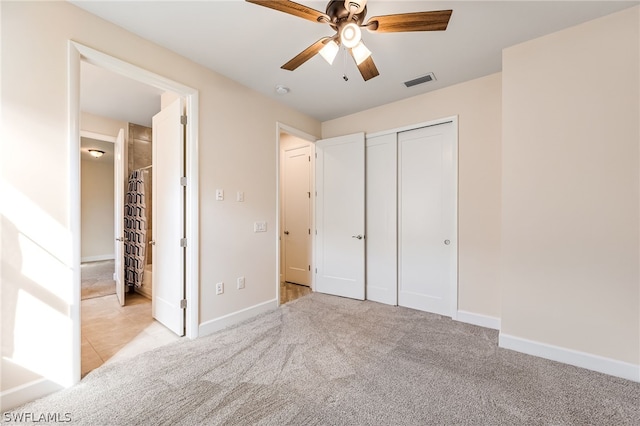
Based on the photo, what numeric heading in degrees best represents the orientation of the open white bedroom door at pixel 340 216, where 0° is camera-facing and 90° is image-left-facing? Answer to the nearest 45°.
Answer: approximately 45°

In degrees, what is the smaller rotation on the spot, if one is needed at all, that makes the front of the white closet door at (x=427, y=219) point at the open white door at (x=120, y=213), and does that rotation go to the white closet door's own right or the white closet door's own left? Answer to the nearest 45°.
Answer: approximately 45° to the white closet door's own right

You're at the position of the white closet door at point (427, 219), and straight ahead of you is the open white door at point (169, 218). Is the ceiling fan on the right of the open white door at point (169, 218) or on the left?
left

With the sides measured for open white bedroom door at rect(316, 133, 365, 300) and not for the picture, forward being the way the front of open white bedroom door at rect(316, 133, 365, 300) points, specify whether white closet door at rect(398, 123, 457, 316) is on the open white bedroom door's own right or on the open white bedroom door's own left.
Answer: on the open white bedroom door's own left

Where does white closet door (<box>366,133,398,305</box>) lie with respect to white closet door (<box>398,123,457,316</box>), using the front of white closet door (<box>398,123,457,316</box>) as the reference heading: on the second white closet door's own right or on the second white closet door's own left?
on the second white closet door's own right

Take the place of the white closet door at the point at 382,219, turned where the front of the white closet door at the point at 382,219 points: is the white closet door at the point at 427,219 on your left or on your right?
on your left

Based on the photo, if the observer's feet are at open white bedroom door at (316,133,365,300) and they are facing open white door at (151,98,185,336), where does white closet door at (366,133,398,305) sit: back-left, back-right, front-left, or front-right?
back-left
